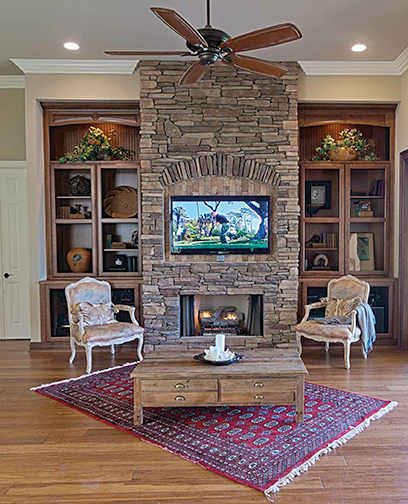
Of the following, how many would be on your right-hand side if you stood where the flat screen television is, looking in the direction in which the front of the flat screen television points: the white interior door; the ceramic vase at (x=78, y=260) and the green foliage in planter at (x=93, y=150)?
3

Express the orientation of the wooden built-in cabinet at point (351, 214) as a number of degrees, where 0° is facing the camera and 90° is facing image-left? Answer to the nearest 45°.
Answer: approximately 0°

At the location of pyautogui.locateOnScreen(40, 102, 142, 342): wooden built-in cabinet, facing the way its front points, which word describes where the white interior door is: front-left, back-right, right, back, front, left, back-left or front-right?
back-right

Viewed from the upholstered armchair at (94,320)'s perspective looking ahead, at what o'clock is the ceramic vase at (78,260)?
The ceramic vase is roughly at 7 o'clock from the upholstered armchair.

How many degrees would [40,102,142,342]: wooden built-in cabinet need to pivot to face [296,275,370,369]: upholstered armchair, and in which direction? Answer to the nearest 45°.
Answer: approximately 45° to its left

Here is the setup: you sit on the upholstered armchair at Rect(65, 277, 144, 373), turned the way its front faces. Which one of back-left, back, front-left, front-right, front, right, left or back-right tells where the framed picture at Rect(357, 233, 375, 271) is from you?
front-left

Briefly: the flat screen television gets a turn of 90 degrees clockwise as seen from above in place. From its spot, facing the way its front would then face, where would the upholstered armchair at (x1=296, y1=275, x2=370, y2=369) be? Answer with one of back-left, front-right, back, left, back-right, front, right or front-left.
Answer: back

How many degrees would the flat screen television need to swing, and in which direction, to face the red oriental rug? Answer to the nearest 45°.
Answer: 0° — it already faces it
